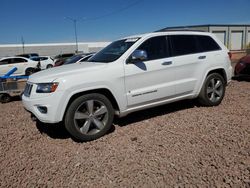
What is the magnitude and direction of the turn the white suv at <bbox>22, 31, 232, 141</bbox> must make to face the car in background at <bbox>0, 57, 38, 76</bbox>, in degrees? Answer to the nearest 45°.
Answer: approximately 90° to its right

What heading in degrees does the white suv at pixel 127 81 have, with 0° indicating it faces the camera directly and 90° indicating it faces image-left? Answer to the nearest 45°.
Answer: approximately 45°

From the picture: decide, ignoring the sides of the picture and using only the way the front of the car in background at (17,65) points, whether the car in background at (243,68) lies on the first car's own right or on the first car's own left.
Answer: on the first car's own left

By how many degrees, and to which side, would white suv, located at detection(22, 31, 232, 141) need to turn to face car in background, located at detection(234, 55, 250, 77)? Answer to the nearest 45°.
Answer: approximately 180°
